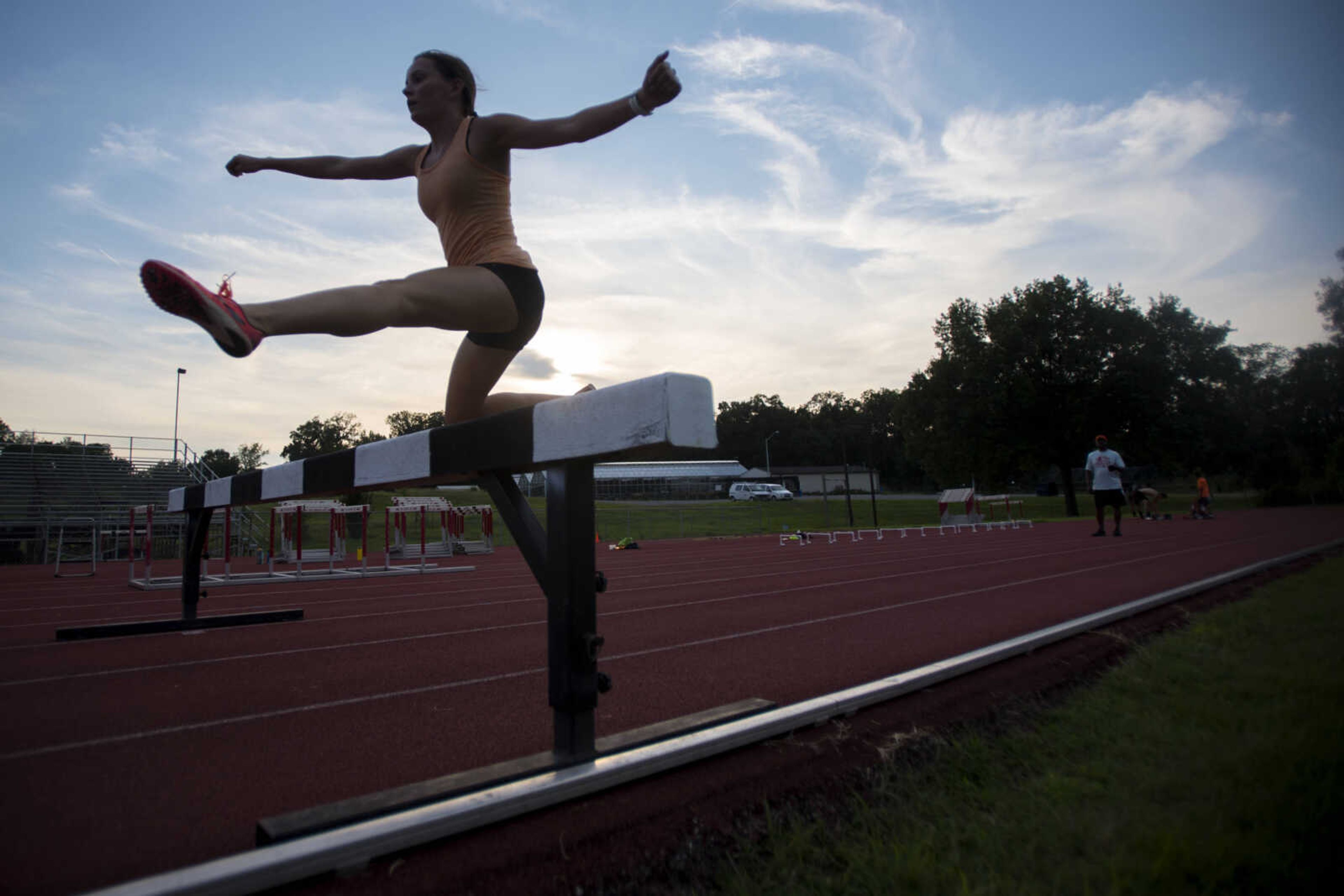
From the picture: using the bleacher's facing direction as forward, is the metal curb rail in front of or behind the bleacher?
in front

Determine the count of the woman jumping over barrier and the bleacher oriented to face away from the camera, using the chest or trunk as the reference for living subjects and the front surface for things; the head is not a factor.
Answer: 0

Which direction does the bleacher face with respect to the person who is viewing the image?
facing the viewer and to the right of the viewer

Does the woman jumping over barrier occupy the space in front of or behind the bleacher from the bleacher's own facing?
in front

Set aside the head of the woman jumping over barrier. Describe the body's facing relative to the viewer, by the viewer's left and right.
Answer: facing the viewer and to the left of the viewer

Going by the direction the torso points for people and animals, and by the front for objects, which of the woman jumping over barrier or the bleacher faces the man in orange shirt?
the bleacher
